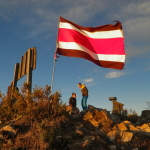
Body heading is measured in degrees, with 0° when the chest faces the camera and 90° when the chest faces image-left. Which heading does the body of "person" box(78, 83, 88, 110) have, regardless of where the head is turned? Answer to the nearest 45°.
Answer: approximately 90°

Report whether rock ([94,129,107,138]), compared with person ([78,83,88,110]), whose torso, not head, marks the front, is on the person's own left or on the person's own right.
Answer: on the person's own left

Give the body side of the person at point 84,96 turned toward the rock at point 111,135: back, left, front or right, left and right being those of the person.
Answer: left

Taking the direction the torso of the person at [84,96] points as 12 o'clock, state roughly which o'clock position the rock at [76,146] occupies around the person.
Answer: The rock is roughly at 9 o'clock from the person.
